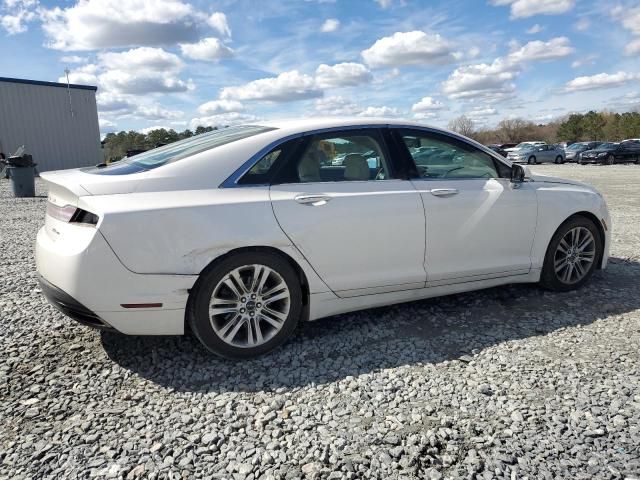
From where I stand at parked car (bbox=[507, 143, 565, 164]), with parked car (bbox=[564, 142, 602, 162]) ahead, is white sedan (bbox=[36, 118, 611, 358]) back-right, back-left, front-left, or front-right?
back-right

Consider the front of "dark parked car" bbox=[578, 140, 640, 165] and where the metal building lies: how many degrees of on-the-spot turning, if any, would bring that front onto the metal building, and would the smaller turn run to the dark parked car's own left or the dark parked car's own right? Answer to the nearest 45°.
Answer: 0° — it already faces it

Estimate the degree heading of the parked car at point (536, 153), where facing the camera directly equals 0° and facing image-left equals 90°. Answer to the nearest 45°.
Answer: approximately 45°

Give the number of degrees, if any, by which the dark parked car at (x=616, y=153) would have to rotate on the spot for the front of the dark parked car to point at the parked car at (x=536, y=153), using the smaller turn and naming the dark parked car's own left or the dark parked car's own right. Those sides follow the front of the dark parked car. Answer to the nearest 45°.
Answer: approximately 45° to the dark parked car's own right

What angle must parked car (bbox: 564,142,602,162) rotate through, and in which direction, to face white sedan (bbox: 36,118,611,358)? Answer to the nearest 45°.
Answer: approximately 45° to its left

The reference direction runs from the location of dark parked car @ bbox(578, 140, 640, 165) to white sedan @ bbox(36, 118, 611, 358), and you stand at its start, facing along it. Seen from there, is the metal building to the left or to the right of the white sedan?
right

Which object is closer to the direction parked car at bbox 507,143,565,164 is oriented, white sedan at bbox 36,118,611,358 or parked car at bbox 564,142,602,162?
the white sedan
